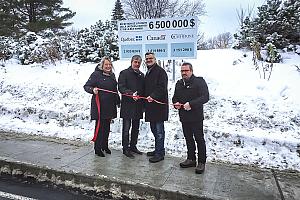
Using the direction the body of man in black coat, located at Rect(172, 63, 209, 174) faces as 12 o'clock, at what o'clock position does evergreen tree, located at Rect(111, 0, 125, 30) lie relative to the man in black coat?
The evergreen tree is roughly at 4 o'clock from the man in black coat.

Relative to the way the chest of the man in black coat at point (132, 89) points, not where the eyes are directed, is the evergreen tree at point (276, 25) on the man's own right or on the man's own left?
on the man's own left

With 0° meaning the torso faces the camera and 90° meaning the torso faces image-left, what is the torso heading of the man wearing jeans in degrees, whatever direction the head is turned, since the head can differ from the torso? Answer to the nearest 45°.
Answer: approximately 45°

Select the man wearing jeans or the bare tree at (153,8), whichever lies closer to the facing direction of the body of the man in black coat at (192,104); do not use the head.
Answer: the man wearing jeans

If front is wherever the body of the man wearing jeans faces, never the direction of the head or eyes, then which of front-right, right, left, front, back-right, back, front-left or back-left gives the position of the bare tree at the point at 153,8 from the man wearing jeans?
back-right

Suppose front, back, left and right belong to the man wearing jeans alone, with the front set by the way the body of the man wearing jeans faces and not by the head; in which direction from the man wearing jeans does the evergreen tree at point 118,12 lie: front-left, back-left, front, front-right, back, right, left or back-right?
back-right

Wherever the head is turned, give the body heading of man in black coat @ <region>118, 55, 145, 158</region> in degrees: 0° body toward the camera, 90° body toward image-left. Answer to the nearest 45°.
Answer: approximately 315°

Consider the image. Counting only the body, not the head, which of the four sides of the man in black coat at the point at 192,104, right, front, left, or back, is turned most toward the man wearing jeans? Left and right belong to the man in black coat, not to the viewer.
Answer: right
